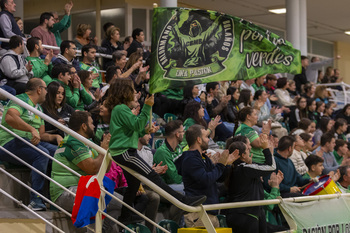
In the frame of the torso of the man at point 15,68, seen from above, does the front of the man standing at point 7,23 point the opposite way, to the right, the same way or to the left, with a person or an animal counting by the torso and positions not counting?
the same way

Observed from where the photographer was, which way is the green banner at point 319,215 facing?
facing the viewer

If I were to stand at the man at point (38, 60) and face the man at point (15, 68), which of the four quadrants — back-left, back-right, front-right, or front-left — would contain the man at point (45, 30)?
back-right

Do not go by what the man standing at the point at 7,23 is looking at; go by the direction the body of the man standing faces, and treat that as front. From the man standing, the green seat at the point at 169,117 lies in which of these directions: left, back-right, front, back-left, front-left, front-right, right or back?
front

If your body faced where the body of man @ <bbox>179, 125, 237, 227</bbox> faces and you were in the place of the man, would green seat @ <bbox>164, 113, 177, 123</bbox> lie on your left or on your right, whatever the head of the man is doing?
on your left
